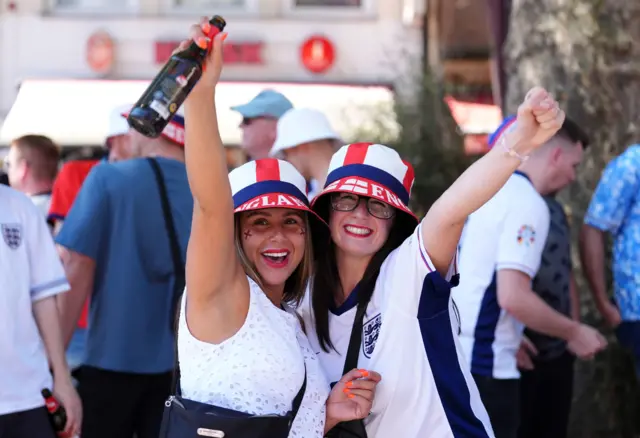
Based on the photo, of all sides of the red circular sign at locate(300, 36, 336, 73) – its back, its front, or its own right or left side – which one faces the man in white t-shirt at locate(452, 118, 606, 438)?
front

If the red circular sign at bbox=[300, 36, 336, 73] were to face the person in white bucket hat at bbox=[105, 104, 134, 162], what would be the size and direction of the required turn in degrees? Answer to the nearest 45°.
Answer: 0° — it already faces them

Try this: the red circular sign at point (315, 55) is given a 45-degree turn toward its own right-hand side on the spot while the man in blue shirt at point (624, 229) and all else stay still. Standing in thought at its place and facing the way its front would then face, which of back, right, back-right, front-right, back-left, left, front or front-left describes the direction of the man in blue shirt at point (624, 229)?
front-left

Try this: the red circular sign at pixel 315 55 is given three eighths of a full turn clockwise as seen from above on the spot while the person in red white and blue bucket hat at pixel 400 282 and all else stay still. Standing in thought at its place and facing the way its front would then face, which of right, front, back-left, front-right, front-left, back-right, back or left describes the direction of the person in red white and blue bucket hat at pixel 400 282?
back-left

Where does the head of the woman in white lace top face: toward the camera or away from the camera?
toward the camera

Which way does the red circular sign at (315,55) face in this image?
toward the camera

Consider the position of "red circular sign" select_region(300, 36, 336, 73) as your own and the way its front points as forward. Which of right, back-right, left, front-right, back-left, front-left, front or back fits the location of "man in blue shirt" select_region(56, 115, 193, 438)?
front

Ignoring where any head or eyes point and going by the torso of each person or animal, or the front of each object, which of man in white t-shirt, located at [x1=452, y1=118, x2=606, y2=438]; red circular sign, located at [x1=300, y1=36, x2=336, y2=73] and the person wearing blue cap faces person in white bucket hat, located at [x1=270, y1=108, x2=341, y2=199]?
the red circular sign

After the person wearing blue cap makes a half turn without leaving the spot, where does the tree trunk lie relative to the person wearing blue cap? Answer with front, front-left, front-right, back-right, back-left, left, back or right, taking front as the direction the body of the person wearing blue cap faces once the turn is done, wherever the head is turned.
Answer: front

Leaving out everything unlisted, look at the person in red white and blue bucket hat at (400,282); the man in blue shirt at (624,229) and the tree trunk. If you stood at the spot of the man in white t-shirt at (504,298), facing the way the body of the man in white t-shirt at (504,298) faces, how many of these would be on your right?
1
